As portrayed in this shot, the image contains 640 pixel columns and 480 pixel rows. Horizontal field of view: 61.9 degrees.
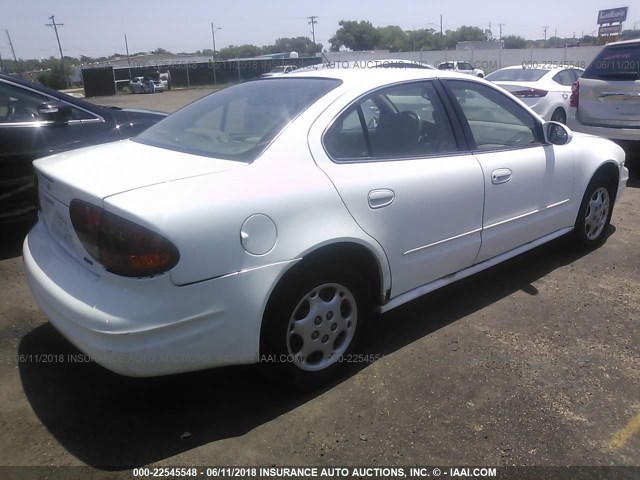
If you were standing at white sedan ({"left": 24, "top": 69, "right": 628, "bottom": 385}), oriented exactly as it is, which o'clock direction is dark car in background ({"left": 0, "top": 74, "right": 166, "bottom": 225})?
The dark car in background is roughly at 9 o'clock from the white sedan.

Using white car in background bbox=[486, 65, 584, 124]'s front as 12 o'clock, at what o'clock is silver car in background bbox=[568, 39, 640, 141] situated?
silver car in background bbox=[568, 39, 640, 141] is roughly at 4 o'clock from white car in background bbox=[486, 65, 584, 124].

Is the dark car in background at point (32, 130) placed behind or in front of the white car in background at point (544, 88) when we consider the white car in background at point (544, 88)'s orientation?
behind

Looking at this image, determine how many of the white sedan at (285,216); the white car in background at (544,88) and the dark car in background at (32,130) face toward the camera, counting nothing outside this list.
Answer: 0

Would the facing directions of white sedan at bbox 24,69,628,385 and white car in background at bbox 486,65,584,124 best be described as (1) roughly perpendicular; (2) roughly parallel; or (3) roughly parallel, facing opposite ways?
roughly parallel

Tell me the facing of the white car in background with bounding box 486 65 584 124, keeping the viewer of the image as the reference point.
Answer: facing away from the viewer and to the right of the viewer

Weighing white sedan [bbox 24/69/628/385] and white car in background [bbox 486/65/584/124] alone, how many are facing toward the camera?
0

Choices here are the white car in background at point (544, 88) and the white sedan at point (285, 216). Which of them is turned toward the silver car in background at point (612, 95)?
the white sedan

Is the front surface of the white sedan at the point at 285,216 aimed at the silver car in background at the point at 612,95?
yes

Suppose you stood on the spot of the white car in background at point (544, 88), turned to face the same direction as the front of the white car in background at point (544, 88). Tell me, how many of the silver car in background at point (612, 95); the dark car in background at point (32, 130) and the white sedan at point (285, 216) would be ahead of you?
0
